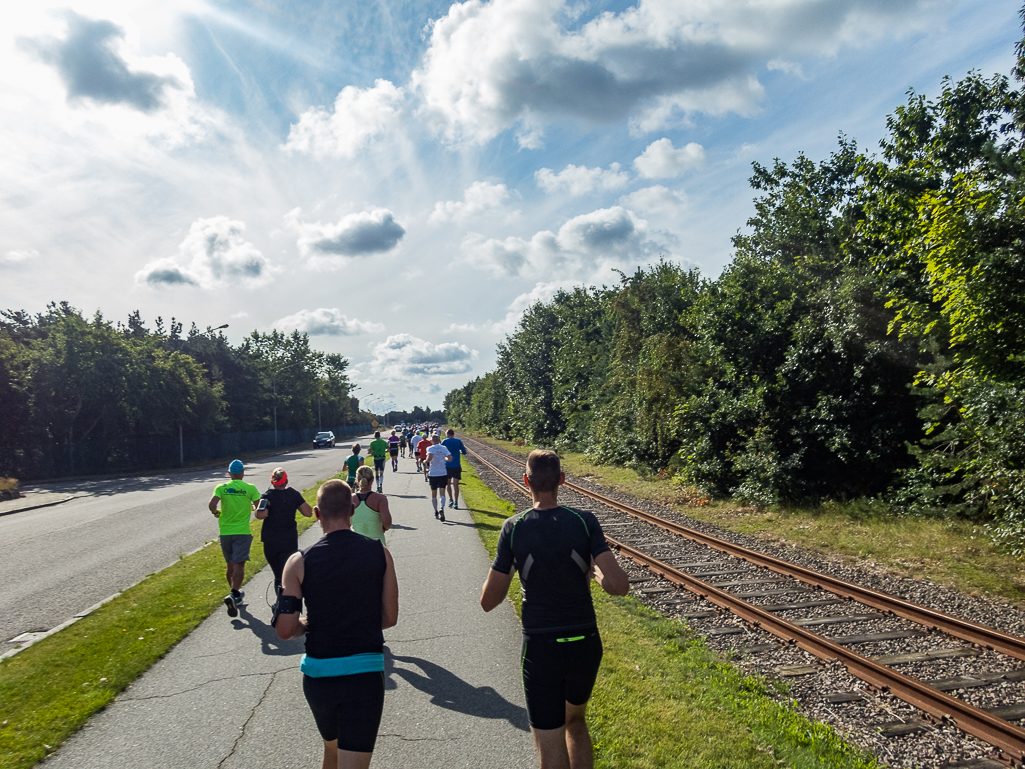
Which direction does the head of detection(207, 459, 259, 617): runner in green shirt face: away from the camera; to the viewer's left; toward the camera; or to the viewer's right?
away from the camera

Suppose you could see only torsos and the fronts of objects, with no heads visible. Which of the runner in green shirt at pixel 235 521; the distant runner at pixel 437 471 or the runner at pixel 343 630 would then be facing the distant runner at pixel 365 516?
the runner

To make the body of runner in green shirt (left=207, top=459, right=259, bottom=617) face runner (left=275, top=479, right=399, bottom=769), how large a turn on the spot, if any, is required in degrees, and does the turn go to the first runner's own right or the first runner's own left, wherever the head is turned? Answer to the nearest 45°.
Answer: approximately 180°

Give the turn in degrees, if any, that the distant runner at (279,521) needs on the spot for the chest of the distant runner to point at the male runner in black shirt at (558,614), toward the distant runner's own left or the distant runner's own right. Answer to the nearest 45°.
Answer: approximately 180°

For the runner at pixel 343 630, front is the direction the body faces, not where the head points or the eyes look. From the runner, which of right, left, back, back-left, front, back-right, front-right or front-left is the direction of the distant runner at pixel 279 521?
front

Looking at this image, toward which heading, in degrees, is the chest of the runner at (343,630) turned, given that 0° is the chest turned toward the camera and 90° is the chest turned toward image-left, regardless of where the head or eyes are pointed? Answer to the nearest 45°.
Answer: approximately 180°

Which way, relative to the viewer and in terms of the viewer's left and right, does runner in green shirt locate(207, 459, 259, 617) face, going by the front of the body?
facing away from the viewer

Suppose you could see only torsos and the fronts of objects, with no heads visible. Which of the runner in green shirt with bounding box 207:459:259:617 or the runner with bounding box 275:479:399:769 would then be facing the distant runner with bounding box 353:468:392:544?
the runner

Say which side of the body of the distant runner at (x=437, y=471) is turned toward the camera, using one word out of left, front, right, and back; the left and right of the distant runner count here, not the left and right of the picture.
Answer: back

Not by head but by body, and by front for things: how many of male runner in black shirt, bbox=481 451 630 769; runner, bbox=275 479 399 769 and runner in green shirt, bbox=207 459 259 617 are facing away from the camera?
3

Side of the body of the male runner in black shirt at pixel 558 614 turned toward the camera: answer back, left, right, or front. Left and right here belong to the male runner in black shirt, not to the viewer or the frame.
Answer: back

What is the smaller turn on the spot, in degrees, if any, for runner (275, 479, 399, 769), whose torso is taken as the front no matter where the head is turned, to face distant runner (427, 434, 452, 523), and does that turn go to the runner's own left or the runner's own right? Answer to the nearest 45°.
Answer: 0° — they already face them

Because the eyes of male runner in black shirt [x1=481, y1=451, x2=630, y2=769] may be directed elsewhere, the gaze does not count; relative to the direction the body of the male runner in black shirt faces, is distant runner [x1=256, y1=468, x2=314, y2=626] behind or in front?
in front

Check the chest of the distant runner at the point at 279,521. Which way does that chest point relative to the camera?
away from the camera

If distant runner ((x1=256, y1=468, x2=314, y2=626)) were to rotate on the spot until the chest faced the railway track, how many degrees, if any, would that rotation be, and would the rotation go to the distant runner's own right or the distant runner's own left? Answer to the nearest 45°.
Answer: approximately 90° to the distant runner's own right

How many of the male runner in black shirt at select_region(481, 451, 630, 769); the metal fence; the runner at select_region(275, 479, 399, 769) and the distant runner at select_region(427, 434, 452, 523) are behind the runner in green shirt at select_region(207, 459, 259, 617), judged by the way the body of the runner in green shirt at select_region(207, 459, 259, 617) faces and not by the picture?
2

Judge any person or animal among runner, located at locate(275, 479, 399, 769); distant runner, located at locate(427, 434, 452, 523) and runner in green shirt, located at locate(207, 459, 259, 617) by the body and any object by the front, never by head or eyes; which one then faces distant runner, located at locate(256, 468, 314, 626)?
the runner

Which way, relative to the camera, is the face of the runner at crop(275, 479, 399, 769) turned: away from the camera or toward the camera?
away from the camera

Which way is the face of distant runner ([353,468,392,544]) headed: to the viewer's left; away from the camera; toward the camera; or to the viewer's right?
away from the camera

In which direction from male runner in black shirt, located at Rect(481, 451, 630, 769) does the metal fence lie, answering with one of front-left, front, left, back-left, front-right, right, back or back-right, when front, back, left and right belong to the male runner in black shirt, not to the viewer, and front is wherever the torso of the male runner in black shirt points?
front-left

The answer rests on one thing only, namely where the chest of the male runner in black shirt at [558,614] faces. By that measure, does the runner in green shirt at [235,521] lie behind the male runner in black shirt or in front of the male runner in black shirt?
in front
